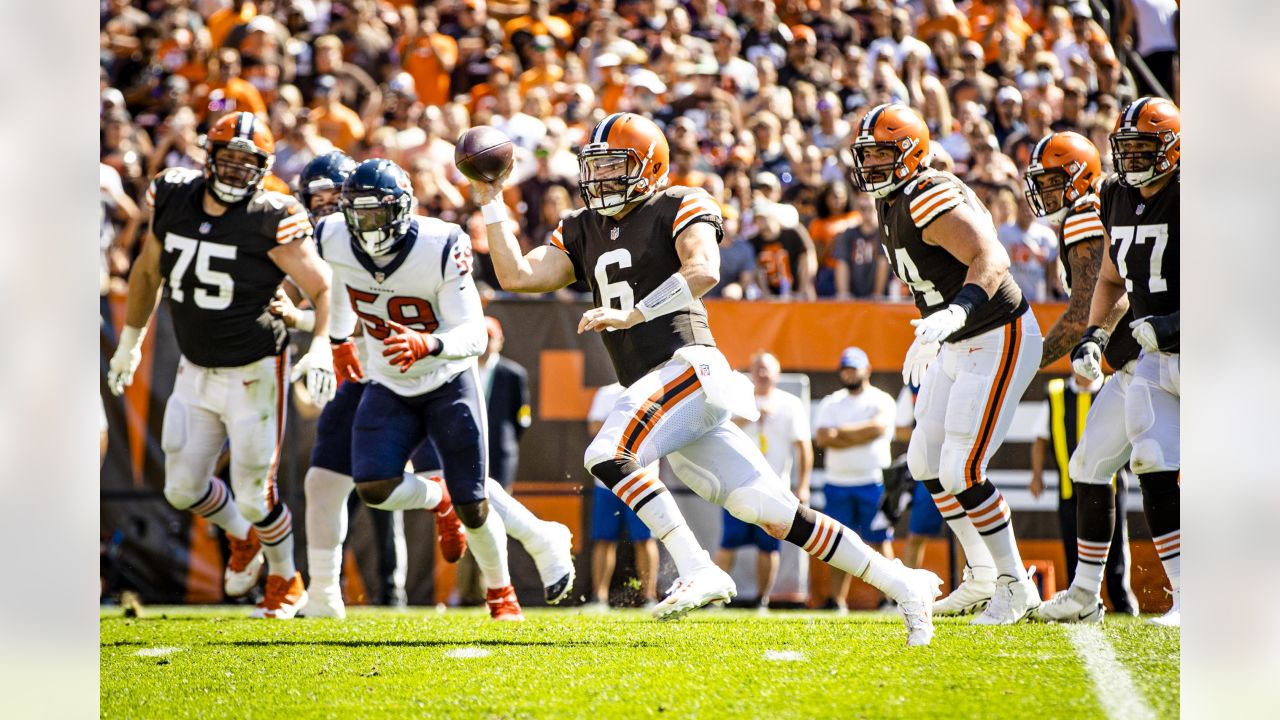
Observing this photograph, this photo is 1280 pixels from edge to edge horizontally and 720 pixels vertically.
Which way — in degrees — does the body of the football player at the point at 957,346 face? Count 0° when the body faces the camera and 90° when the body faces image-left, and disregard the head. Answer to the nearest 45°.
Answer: approximately 45°

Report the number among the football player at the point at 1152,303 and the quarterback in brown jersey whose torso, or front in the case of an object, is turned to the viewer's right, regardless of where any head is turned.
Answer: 0

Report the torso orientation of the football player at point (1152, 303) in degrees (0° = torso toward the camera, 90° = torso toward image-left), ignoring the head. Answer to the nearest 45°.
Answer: approximately 45°

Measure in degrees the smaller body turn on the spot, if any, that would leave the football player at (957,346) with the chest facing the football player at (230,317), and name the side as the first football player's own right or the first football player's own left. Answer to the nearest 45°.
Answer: approximately 45° to the first football player's own right

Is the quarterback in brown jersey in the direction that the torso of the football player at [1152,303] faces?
yes

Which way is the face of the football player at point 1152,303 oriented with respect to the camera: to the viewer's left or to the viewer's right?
to the viewer's left

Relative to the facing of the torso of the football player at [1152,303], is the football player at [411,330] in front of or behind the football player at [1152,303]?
in front

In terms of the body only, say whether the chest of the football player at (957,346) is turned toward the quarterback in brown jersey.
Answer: yes

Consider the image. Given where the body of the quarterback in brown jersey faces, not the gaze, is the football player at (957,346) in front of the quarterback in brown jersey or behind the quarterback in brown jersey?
behind

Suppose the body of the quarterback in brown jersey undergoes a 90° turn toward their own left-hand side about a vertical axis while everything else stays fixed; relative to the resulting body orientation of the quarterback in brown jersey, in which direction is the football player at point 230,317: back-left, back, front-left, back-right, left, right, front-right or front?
back
